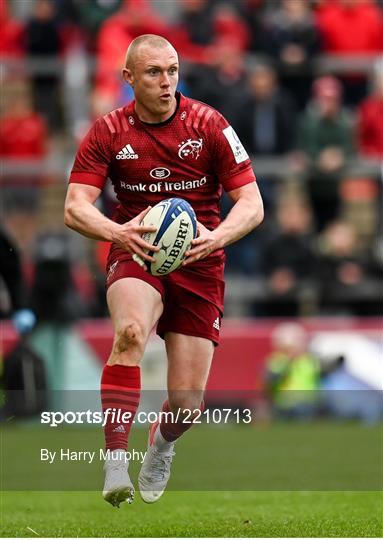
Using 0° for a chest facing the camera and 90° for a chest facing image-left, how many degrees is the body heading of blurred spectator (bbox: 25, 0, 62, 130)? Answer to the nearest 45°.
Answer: approximately 0°

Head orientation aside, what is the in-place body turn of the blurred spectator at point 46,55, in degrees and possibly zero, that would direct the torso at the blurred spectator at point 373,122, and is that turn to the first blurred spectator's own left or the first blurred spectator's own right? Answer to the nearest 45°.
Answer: approximately 90° to the first blurred spectator's own left

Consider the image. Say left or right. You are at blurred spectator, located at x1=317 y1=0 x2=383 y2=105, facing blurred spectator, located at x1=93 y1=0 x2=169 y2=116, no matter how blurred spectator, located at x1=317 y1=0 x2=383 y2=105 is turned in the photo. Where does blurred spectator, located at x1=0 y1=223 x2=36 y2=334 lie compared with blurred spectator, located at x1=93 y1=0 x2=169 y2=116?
left

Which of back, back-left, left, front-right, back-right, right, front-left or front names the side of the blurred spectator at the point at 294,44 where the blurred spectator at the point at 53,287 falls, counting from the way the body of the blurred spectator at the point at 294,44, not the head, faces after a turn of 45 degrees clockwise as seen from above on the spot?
front

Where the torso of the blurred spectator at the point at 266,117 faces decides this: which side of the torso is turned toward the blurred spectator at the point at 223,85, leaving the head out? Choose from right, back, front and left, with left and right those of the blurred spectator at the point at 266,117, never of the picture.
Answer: right

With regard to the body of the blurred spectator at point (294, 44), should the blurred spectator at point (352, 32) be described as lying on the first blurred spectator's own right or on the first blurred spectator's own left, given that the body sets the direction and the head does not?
on the first blurred spectator's own left
